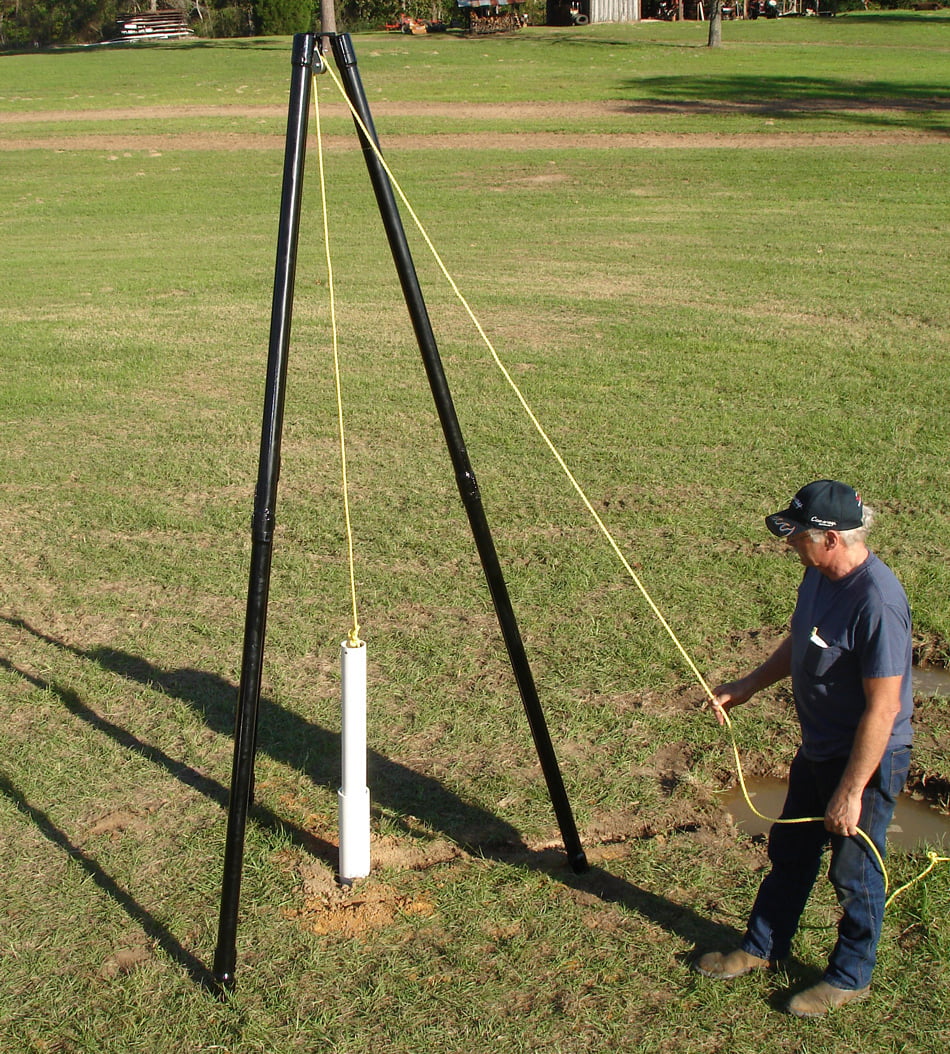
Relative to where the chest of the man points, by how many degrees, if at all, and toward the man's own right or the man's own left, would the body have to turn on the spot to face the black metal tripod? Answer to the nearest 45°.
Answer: approximately 45° to the man's own right

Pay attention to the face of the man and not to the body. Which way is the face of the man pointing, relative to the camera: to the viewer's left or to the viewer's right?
to the viewer's left

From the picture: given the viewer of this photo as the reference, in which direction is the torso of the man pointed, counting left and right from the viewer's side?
facing the viewer and to the left of the viewer

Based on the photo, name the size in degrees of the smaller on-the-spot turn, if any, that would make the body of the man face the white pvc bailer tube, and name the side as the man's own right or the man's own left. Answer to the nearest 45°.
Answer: approximately 45° to the man's own right
